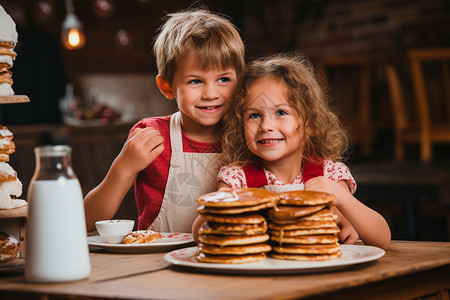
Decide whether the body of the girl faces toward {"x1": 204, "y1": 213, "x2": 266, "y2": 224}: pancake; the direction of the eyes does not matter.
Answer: yes

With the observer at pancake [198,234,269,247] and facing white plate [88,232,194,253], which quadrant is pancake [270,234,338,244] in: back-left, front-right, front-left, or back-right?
back-right

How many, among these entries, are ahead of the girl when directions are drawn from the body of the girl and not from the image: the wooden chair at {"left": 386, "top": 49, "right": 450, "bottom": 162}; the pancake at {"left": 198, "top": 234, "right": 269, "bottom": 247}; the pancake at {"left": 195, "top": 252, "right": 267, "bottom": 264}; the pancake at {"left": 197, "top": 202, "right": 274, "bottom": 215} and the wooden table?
4

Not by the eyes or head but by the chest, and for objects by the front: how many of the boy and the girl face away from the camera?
0

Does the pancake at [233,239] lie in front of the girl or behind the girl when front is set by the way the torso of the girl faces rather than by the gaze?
in front

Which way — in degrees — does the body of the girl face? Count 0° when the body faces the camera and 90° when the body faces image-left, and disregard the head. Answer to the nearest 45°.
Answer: approximately 0°

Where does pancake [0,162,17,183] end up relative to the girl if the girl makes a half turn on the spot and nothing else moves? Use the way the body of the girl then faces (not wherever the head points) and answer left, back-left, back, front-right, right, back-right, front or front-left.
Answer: back-left

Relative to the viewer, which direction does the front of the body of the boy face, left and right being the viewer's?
facing the viewer and to the right of the viewer
